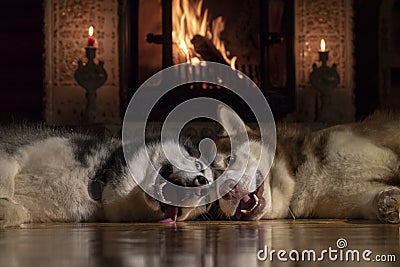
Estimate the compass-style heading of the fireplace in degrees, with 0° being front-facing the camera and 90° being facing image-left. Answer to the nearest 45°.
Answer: approximately 0°

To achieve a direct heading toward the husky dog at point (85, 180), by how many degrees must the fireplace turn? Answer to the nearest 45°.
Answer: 0° — it already faces it
